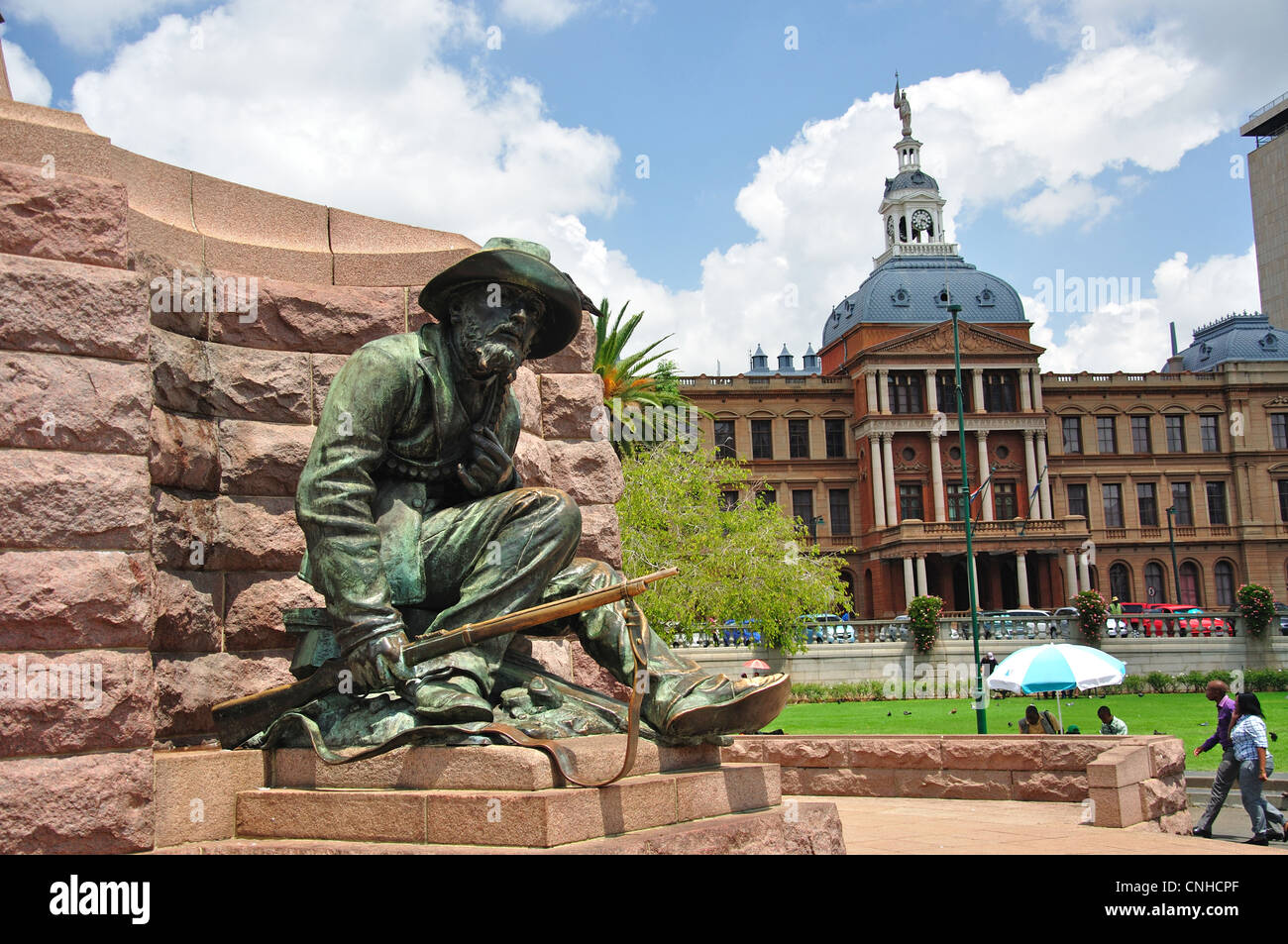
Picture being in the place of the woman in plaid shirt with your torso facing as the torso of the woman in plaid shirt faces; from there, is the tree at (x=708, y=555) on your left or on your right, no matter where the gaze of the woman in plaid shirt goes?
on your right

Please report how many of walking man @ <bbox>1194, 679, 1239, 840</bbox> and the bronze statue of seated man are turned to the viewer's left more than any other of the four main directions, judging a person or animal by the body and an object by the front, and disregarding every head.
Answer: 1

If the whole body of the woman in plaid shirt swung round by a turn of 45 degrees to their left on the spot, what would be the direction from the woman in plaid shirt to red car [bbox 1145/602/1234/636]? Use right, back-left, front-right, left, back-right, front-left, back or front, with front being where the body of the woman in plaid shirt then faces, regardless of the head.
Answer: back-right

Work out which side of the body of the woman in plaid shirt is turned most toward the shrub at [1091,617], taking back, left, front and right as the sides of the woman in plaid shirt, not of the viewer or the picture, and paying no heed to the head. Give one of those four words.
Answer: right

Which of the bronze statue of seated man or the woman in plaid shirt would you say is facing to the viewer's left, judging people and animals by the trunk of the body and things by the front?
the woman in plaid shirt

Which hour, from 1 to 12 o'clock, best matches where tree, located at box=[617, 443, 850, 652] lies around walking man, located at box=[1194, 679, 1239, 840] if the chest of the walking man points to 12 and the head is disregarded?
The tree is roughly at 2 o'clock from the walking man.

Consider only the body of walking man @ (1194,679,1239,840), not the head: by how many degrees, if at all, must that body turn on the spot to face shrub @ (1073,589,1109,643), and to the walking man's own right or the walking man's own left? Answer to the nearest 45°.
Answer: approximately 90° to the walking man's own right

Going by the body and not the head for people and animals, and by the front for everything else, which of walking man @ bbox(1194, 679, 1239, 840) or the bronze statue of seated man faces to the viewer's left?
the walking man

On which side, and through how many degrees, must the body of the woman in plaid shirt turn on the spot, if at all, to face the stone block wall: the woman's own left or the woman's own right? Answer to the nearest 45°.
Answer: approximately 45° to the woman's own left

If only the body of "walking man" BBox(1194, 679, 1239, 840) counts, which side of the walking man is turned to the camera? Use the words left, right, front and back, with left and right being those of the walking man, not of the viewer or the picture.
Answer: left
